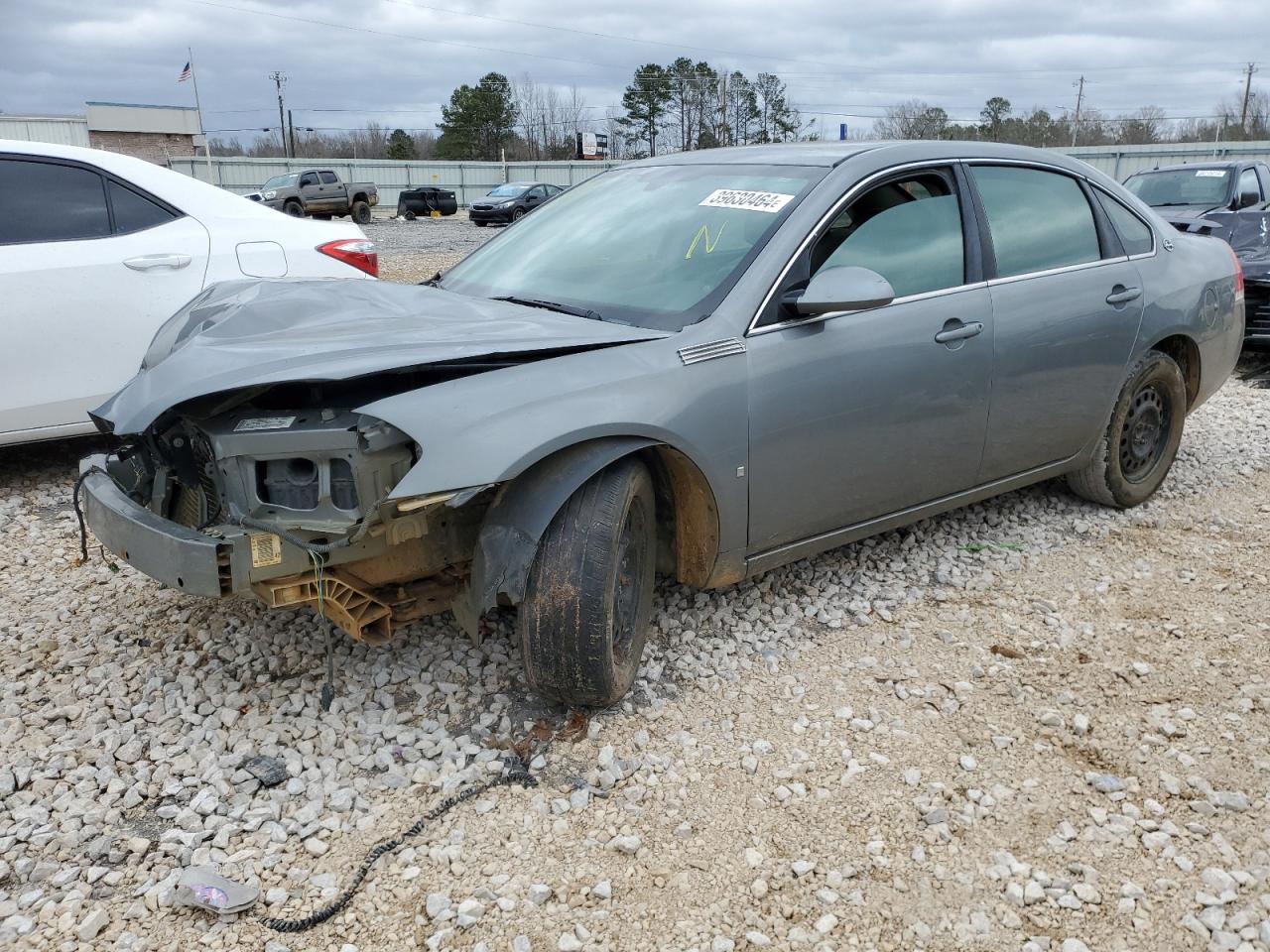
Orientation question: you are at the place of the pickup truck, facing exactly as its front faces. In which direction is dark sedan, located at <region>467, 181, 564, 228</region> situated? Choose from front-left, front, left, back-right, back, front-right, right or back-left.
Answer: back-left

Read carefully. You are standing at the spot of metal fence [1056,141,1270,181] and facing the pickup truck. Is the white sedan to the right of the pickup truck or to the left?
left

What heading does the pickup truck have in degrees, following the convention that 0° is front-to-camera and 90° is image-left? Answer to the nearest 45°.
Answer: approximately 45°

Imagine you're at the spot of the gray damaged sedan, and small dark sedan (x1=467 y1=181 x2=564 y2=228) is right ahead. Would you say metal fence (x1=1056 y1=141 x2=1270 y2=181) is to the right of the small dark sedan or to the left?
right

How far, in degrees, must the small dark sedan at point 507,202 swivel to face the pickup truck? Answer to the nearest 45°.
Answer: approximately 45° to its right

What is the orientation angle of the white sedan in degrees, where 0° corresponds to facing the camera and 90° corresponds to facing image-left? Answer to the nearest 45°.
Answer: approximately 90°
